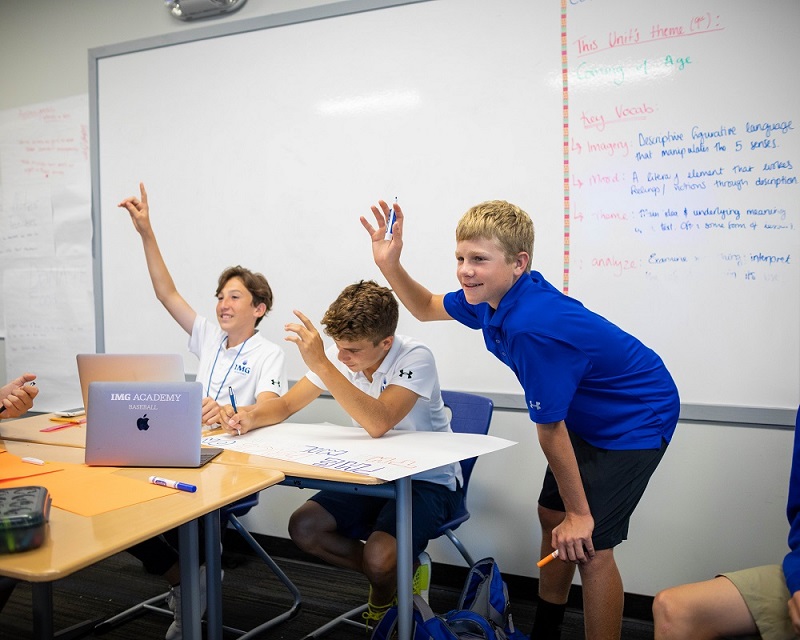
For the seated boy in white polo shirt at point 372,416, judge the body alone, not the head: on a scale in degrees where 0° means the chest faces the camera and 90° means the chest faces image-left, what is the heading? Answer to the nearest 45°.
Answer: approximately 45°

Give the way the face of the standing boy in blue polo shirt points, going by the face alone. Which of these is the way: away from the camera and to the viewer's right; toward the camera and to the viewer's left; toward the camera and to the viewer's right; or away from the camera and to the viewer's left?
toward the camera and to the viewer's left

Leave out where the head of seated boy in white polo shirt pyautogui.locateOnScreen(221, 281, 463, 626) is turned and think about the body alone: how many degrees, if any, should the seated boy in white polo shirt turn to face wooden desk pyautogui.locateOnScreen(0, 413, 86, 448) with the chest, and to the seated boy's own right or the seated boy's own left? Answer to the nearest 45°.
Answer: approximately 45° to the seated boy's own right

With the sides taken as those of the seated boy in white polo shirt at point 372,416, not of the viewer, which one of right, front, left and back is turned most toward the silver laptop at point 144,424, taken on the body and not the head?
front

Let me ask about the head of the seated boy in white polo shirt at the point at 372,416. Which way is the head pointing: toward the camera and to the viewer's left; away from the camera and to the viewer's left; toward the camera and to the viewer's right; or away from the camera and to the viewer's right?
toward the camera and to the viewer's left

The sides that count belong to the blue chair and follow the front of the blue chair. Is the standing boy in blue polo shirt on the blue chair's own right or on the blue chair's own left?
on the blue chair's own left

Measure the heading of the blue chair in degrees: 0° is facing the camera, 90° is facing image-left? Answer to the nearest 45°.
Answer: approximately 45°

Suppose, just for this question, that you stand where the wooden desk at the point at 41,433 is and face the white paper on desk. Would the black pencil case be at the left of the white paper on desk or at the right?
right

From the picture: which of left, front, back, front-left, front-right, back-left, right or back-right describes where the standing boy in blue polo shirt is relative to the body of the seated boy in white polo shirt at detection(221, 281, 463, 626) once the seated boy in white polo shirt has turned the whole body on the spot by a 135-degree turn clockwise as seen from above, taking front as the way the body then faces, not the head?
back-right

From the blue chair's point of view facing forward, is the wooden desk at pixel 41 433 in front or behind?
in front

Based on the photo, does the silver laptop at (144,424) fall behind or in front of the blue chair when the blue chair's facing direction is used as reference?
in front
